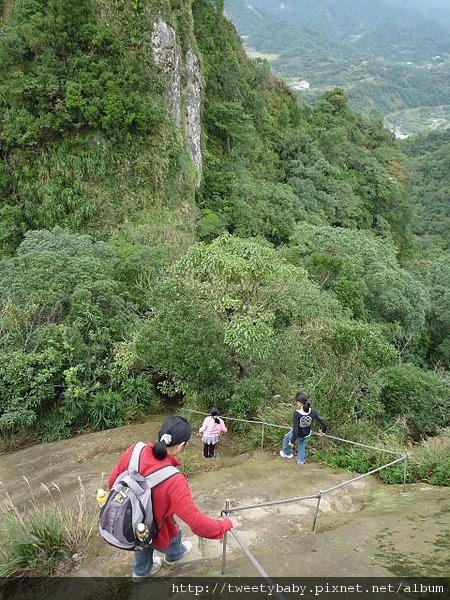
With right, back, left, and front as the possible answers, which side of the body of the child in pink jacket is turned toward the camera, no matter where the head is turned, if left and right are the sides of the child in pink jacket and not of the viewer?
back

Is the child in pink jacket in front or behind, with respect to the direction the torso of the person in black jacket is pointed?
in front

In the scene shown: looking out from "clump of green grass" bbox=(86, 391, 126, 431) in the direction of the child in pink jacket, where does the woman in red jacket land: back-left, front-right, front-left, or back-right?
front-right

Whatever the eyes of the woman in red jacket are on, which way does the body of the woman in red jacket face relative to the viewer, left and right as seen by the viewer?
facing away from the viewer and to the right of the viewer

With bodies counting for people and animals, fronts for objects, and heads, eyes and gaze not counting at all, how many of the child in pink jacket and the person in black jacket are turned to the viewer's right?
0
